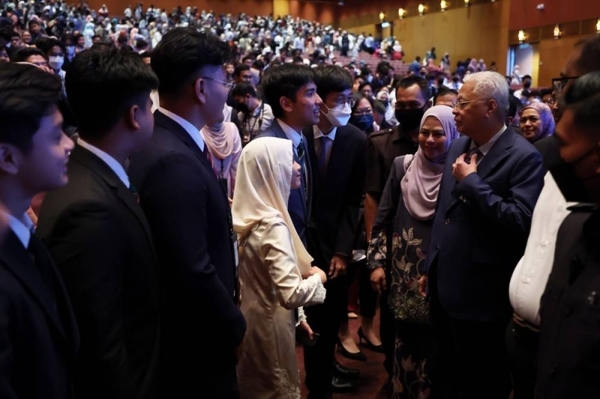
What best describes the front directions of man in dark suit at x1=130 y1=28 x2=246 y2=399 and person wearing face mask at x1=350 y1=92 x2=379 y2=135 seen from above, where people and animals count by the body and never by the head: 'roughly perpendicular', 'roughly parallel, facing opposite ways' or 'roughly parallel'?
roughly perpendicular

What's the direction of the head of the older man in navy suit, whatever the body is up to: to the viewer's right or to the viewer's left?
to the viewer's left

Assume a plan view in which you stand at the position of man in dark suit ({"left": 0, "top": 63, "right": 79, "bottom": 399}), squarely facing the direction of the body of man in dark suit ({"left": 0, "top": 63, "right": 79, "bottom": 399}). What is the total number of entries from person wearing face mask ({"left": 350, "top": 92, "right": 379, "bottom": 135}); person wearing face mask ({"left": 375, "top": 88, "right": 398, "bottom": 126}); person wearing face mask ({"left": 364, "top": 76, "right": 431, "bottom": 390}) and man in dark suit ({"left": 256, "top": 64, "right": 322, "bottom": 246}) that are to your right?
0

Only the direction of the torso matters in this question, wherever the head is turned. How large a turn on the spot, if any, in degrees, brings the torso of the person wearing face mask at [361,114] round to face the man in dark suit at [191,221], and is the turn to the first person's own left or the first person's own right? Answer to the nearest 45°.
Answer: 0° — they already face them

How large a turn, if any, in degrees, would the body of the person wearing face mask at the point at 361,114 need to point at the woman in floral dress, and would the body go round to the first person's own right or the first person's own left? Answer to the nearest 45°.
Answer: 0° — they already face them

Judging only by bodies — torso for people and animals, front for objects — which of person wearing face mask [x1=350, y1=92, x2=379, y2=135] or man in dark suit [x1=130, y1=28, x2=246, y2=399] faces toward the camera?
the person wearing face mask

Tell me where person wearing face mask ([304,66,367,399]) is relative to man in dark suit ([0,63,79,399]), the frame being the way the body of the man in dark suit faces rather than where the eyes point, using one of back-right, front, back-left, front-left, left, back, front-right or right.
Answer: front-left

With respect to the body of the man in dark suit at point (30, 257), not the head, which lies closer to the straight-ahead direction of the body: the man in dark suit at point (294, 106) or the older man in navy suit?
the older man in navy suit

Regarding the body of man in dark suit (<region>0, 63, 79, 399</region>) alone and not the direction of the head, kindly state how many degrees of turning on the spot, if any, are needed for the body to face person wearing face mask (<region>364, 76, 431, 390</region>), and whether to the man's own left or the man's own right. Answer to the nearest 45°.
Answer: approximately 45° to the man's own left

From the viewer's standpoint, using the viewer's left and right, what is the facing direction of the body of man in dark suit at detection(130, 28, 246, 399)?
facing to the right of the viewer

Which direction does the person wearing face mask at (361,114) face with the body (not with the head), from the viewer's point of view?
toward the camera

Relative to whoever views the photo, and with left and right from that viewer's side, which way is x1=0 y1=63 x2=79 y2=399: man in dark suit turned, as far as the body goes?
facing to the right of the viewer

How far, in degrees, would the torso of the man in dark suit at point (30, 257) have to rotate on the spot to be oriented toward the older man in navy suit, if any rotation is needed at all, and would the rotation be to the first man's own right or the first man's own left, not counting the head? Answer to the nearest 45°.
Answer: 0° — they already face them
